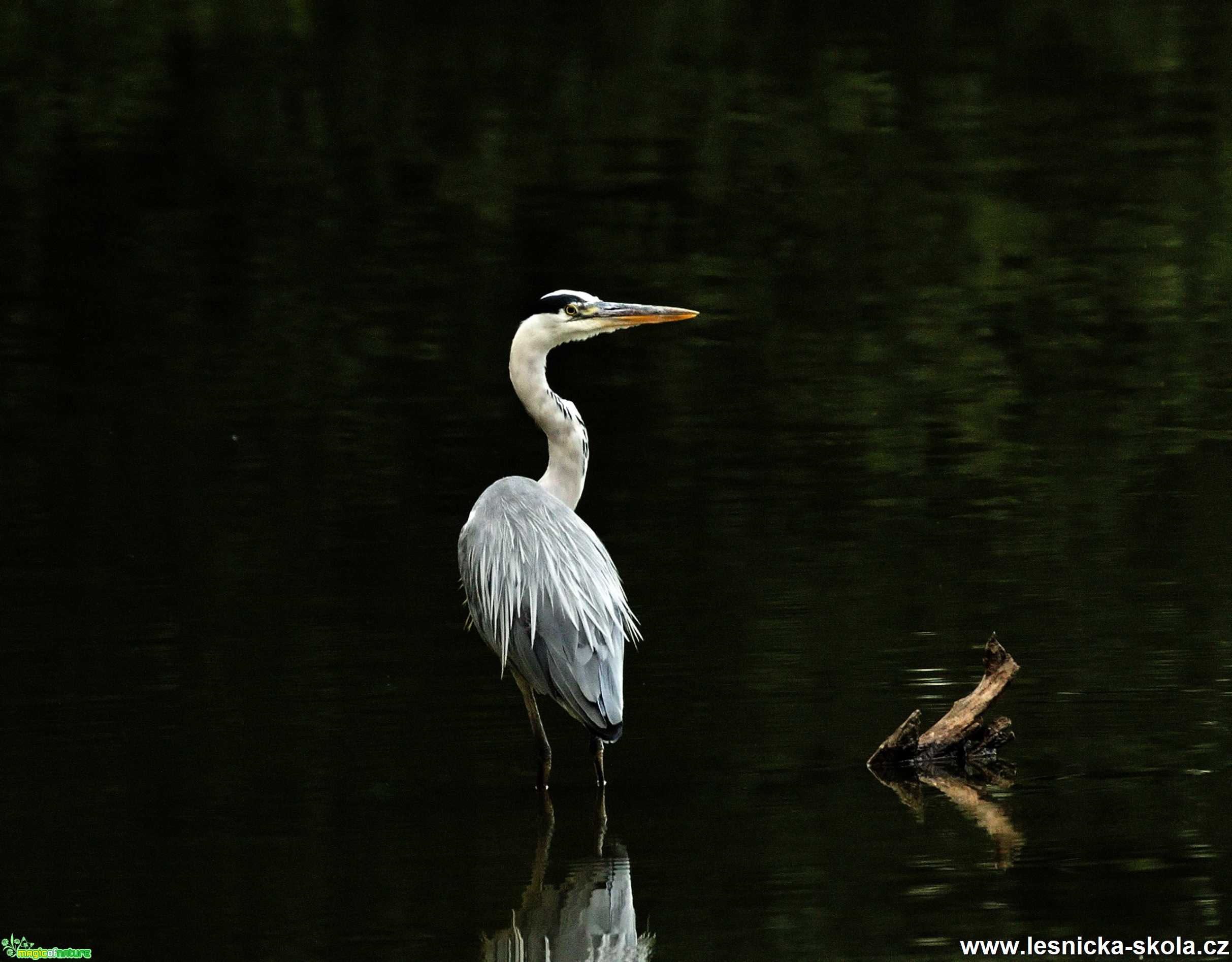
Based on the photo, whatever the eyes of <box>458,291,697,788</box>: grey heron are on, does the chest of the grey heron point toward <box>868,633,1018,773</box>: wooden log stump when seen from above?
no
